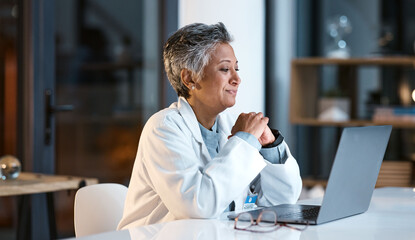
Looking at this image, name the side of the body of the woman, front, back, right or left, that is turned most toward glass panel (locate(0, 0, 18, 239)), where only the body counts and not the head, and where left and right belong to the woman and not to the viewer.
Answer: back

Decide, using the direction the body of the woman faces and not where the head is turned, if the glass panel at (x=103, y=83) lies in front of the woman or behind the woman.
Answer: behind

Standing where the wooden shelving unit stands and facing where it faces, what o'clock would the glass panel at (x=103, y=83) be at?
The glass panel is roughly at 2 o'clock from the wooden shelving unit.

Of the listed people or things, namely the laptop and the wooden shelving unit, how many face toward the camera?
1

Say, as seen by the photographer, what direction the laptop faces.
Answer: facing away from the viewer and to the left of the viewer

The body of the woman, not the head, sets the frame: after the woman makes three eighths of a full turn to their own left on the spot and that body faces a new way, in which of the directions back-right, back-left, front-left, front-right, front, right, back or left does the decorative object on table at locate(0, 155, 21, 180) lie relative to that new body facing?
front-left

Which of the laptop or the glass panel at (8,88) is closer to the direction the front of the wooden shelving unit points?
the laptop

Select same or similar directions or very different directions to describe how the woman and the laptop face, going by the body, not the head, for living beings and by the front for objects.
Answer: very different directions

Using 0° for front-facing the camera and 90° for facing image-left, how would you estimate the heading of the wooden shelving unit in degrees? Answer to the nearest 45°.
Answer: approximately 0°
